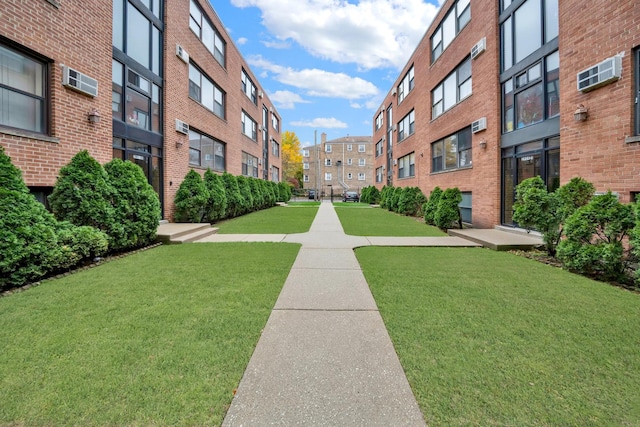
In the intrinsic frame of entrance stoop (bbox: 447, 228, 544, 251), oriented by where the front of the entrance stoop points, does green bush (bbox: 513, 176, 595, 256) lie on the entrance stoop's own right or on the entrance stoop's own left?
on the entrance stoop's own left

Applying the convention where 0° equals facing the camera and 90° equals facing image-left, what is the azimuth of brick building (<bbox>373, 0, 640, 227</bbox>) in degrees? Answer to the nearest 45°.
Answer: approximately 45°

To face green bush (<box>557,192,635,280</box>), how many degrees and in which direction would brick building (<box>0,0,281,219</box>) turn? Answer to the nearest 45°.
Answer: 0° — it already faces it

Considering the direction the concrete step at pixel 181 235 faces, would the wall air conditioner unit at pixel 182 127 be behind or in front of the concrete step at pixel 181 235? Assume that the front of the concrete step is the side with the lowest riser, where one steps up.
behind

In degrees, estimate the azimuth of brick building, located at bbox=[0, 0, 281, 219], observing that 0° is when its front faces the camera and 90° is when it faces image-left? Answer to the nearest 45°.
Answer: approximately 315°
